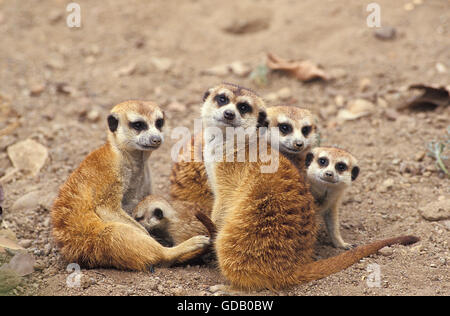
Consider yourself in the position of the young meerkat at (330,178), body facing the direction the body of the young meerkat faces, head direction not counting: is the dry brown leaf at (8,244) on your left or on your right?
on your right

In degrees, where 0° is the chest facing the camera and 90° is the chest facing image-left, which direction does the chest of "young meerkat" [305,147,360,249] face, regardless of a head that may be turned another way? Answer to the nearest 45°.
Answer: approximately 0°

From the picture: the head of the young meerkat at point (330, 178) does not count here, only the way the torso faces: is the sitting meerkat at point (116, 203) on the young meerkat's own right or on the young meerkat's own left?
on the young meerkat's own right

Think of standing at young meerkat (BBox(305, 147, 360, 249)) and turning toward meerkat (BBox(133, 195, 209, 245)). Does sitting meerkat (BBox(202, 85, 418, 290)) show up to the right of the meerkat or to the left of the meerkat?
left

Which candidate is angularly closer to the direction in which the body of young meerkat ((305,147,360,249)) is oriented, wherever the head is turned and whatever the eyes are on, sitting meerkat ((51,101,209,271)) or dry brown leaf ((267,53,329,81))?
the sitting meerkat

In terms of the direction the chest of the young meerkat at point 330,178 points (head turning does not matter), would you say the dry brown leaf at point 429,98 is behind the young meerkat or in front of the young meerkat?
behind

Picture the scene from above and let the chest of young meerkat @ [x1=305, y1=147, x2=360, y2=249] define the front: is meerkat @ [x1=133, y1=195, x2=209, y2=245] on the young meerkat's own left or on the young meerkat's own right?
on the young meerkat's own right

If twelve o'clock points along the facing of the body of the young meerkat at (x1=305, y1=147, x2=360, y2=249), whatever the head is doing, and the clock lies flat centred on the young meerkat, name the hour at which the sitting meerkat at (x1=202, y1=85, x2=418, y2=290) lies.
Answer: The sitting meerkat is roughly at 1 o'clock from the young meerkat.
